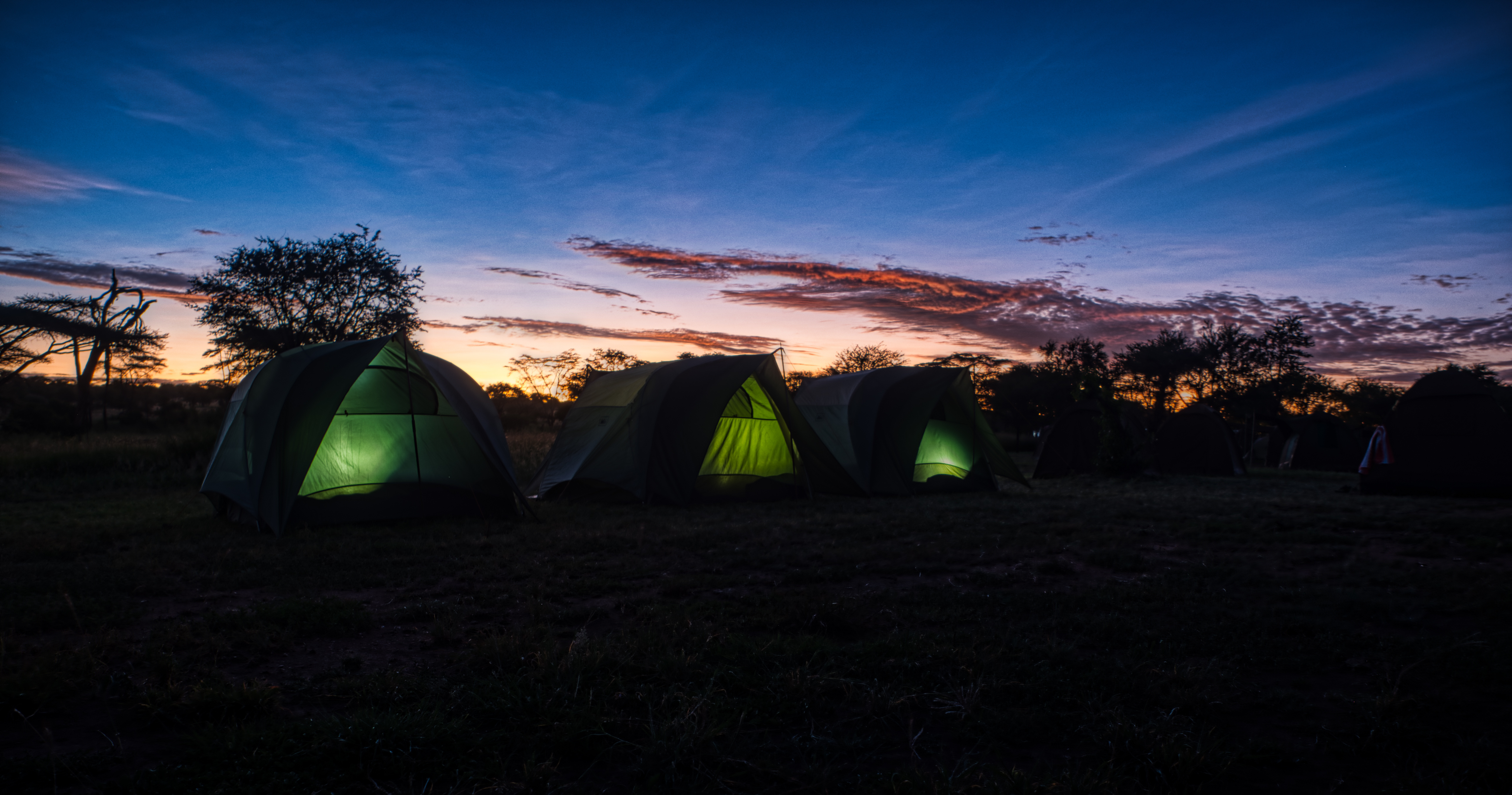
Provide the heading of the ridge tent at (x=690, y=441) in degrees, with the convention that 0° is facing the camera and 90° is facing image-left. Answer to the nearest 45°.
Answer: approximately 315°

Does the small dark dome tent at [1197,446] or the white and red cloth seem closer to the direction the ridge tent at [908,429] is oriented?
the white and red cloth

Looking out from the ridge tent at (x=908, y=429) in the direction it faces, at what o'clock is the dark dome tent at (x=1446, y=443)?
The dark dome tent is roughly at 10 o'clock from the ridge tent.

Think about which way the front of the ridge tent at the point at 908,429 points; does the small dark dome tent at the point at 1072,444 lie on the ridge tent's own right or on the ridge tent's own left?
on the ridge tent's own left

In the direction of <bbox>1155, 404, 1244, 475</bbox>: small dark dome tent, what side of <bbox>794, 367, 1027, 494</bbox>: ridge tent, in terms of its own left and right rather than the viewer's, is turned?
left

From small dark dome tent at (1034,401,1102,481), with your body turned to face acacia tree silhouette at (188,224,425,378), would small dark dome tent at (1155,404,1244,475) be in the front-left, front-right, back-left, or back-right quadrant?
back-right

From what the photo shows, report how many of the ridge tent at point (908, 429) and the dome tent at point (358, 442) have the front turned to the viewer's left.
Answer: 0

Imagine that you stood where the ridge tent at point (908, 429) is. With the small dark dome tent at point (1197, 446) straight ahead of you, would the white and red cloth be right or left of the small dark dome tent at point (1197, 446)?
right

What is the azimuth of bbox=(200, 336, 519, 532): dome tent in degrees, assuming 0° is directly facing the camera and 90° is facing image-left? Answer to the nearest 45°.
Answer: approximately 315°

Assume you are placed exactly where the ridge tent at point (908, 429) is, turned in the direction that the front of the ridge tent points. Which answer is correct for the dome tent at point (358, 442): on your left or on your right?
on your right

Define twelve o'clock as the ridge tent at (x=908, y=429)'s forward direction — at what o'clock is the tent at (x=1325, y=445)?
The tent is roughly at 9 o'clock from the ridge tent.

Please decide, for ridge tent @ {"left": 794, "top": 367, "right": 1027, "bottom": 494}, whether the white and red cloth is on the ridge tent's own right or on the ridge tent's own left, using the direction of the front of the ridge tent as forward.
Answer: on the ridge tent's own left

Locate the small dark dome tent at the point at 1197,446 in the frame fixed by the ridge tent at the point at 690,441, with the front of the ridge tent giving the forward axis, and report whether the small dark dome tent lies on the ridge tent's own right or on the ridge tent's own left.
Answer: on the ridge tent's own left

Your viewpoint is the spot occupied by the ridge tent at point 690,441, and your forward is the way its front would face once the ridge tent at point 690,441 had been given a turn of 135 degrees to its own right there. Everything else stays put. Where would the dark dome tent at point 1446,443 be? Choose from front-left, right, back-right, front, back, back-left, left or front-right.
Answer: back

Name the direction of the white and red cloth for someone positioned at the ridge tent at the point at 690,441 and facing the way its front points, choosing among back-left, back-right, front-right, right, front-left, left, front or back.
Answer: front-left

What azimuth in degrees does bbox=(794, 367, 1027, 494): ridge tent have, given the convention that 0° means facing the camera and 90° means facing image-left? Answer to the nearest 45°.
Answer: approximately 315°
